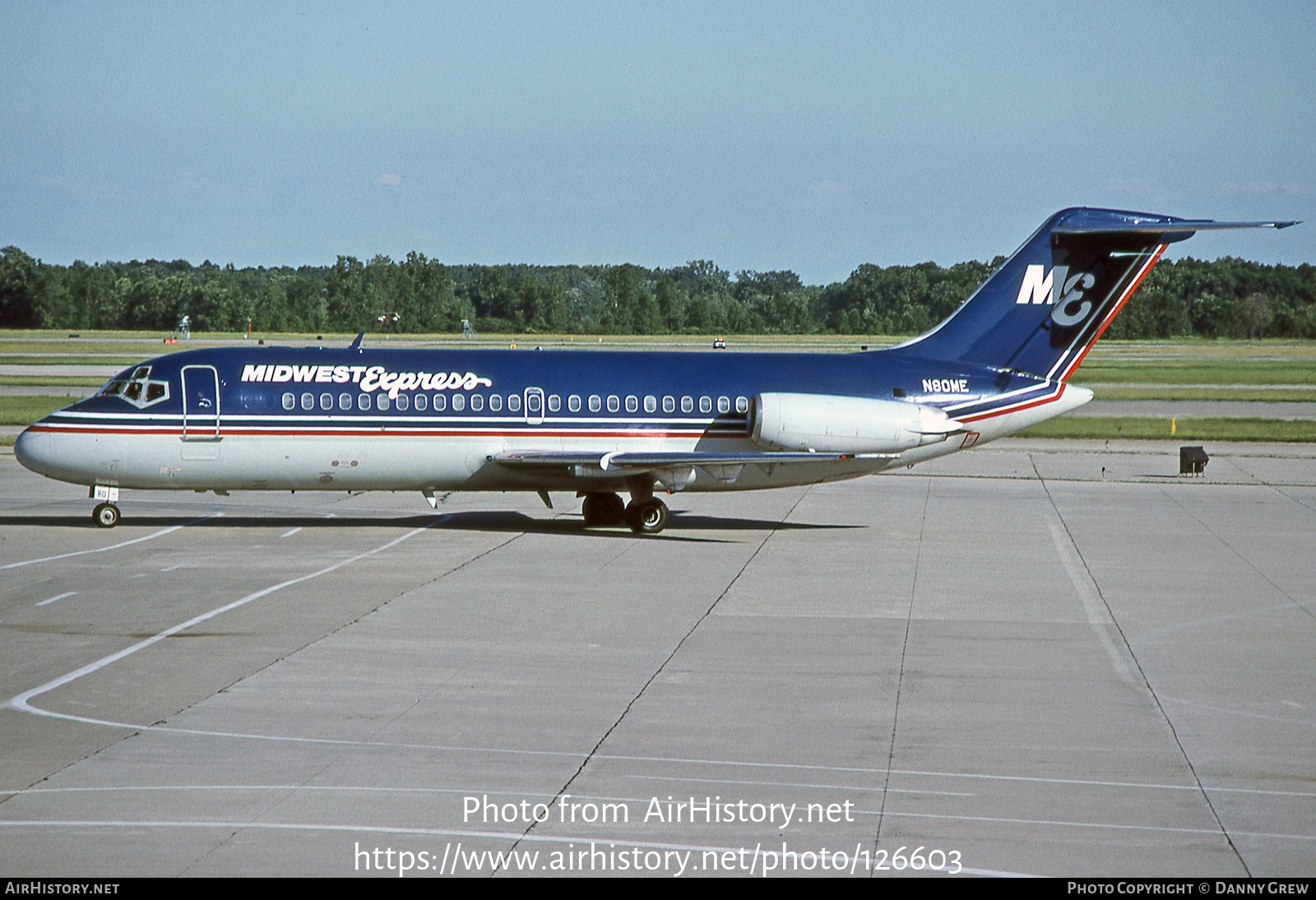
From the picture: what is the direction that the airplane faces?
to the viewer's left
